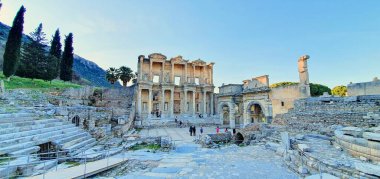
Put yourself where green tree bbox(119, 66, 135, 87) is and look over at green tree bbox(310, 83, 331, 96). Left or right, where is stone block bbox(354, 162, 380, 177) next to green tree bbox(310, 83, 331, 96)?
right

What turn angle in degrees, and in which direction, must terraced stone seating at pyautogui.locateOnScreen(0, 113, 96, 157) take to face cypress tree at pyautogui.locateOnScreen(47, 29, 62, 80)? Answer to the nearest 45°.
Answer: approximately 135° to its left

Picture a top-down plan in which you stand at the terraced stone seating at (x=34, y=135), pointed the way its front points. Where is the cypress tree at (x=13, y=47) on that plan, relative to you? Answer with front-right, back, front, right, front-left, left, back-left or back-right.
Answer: back-left

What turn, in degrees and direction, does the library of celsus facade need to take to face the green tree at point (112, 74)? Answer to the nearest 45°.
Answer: approximately 90° to its right

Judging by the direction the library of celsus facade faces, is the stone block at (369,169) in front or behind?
in front

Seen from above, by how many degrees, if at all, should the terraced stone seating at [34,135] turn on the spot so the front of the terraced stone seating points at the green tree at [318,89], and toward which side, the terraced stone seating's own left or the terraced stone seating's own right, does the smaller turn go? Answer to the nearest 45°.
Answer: approximately 45° to the terraced stone seating's own left

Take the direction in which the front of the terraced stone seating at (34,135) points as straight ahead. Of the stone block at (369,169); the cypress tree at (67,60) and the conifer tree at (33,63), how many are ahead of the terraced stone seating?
1

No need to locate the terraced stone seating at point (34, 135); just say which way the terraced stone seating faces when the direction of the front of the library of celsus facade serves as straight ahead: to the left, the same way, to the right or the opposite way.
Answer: to the left

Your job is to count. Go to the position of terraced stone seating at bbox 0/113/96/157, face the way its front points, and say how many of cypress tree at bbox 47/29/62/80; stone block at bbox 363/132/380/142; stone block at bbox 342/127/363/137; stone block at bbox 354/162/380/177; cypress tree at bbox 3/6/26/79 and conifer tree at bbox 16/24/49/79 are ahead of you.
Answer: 3

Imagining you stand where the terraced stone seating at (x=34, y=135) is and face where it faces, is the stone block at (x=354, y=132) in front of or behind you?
in front

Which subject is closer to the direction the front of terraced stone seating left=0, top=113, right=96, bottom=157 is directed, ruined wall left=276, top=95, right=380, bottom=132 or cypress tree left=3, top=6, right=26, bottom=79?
the ruined wall
